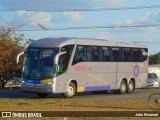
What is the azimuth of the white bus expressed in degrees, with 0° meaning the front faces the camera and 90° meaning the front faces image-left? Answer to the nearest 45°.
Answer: approximately 45°
